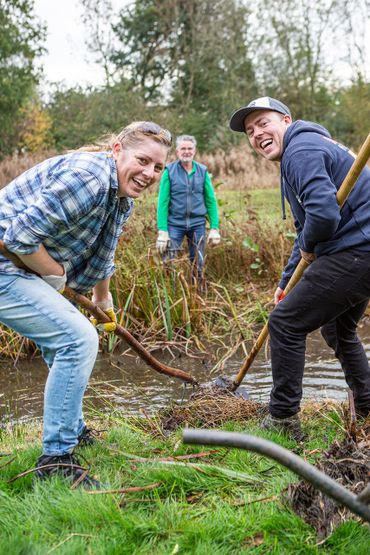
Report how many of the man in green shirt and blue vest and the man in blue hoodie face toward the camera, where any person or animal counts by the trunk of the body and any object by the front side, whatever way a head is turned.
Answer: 1

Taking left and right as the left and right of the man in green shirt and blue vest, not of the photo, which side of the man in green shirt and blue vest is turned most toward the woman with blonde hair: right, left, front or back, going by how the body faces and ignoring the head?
front

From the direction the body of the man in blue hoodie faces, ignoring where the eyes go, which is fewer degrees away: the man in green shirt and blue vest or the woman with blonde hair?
the woman with blonde hair

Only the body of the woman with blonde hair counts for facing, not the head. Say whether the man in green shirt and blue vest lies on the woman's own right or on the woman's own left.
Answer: on the woman's own left

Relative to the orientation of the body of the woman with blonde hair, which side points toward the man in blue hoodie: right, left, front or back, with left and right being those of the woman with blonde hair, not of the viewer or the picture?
front

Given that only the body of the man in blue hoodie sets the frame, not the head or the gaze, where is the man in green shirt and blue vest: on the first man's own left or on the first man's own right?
on the first man's own right

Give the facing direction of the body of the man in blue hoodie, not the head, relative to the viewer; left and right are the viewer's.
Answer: facing to the left of the viewer

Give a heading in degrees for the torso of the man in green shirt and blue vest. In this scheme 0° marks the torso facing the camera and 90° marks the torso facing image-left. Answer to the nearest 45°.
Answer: approximately 0°

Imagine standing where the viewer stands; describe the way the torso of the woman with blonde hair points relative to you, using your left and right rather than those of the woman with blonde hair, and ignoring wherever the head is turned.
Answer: facing to the right of the viewer

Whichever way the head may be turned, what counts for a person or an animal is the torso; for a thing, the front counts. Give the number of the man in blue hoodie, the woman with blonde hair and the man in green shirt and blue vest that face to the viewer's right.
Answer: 1
